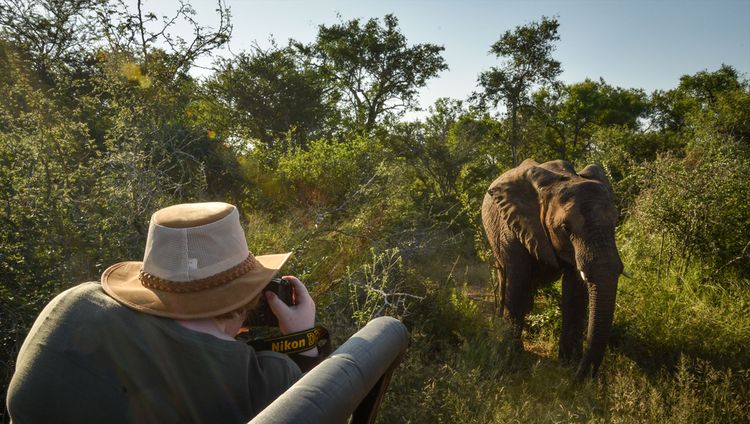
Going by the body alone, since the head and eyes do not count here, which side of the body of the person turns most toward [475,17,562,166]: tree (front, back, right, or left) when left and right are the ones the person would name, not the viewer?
front

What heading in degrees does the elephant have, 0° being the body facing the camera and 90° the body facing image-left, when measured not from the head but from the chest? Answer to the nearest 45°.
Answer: approximately 315°

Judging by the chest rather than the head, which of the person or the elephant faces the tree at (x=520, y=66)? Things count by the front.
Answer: the person

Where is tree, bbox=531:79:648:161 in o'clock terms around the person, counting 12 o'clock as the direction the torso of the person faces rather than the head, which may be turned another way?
The tree is roughly at 12 o'clock from the person.

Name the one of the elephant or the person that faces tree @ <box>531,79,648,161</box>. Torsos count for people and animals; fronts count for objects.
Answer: the person

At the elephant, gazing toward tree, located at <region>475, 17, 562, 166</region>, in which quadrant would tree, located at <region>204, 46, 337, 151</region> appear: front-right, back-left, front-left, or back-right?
front-left

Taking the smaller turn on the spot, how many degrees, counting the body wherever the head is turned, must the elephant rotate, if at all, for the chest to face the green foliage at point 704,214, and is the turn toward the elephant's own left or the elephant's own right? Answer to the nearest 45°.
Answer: approximately 90° to the elephant's own left

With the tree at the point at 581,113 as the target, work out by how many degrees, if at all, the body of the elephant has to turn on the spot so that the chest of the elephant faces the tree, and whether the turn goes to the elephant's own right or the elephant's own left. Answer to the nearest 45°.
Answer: approximately 135° to the elephant's own left

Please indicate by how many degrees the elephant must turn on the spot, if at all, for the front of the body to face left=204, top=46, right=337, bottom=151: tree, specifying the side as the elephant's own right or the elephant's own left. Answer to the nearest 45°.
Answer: approximately 180°

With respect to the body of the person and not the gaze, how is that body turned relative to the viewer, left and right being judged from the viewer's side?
facing away from the viewer and to the right of the viewer

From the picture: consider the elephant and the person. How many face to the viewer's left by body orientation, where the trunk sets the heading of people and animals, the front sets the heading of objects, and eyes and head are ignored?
0

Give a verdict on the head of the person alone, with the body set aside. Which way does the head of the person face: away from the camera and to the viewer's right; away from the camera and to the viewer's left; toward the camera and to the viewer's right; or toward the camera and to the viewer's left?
away from the camera and to the viewer's right
